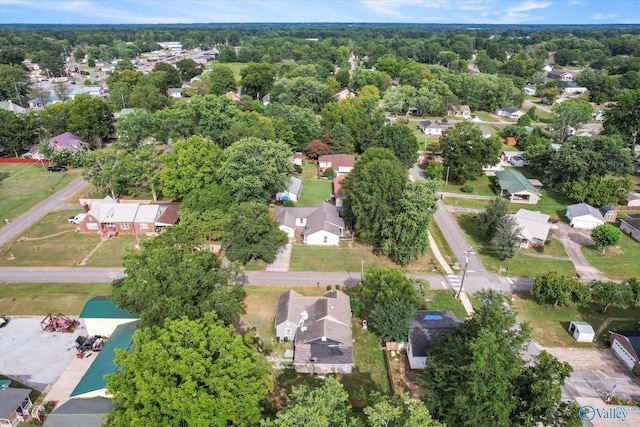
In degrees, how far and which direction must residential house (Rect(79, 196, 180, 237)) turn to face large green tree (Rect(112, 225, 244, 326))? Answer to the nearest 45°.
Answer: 0° — it already faces it

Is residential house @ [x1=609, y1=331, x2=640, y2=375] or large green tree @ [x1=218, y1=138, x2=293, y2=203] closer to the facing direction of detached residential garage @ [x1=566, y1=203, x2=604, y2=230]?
the residential house

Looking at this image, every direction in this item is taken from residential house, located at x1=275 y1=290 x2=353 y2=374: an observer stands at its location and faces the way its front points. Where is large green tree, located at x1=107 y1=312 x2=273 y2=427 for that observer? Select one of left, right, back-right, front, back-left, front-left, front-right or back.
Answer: back-left

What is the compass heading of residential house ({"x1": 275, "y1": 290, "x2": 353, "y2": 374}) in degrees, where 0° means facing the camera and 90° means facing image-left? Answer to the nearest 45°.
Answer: approximately 180°

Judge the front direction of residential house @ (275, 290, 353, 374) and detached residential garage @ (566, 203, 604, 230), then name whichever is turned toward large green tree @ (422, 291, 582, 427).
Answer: detached residential garage @ (566, 203, 604, 230)

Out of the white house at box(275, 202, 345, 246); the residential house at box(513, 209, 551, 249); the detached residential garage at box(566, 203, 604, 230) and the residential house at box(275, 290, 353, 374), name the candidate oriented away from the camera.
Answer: the residential house at box(275, 290, 353, 374)

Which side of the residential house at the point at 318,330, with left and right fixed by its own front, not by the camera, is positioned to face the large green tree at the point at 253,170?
front

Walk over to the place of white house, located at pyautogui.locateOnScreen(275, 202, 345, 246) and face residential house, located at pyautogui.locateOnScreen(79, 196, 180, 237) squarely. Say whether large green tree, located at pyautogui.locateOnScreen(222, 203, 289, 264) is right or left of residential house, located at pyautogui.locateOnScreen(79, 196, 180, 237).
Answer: left

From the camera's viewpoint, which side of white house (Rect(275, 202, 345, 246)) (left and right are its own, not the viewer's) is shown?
front

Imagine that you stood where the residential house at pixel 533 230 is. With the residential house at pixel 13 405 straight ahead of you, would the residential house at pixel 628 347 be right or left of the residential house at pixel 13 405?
left

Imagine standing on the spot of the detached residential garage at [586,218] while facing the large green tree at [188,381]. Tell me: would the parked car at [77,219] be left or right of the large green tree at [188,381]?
right

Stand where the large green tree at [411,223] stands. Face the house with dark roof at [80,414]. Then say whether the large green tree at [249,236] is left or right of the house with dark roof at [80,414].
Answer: right

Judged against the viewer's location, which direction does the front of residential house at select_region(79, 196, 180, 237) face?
facing the viewer

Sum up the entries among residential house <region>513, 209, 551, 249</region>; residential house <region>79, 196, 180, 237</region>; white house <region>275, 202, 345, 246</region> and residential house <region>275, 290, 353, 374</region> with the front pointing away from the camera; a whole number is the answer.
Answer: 1
